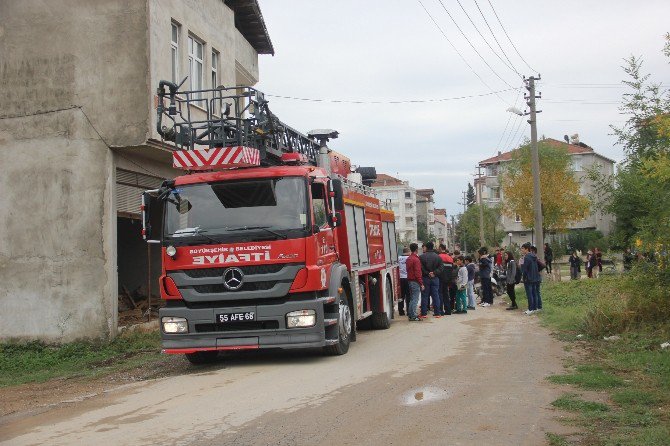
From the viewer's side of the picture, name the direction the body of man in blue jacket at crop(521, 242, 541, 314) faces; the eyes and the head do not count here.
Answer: to the viewer's left

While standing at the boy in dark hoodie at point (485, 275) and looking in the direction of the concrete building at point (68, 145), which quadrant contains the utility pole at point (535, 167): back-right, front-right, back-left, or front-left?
back-right

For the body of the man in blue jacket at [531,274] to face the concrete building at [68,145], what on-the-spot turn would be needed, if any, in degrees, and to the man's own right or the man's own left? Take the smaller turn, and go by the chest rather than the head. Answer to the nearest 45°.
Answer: approximately 45° to the man's own left

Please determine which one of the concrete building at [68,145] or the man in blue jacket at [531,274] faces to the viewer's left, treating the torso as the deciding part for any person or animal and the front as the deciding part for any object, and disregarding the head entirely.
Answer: the man in blue jacket

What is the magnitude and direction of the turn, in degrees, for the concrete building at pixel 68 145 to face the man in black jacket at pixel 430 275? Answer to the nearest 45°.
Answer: approximately 45° to its left

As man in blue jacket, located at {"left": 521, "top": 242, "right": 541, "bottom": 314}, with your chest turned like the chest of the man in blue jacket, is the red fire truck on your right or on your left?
on your left

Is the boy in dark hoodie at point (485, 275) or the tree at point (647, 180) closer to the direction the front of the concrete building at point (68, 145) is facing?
the tree

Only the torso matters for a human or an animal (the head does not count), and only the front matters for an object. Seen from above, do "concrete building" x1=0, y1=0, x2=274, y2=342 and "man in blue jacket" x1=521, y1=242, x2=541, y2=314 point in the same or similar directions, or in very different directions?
very different directions
